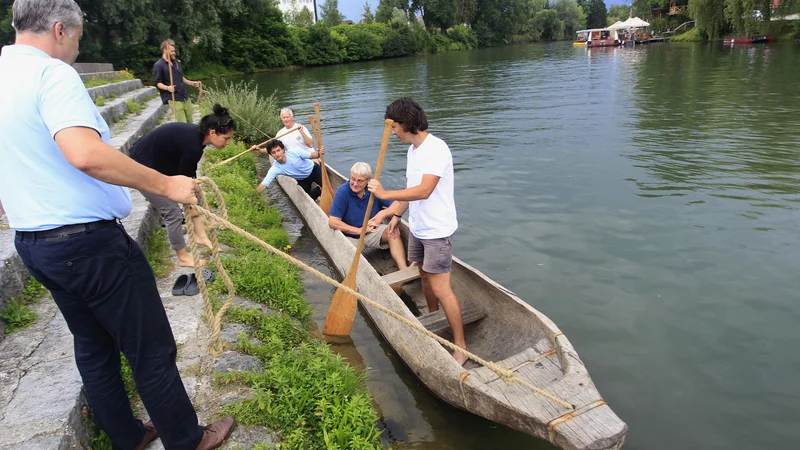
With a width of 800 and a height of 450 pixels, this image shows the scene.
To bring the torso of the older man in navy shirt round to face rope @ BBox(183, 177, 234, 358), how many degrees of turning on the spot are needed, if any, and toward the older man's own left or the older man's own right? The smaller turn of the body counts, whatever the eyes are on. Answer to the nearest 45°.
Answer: approximately 45° to the older man's own right

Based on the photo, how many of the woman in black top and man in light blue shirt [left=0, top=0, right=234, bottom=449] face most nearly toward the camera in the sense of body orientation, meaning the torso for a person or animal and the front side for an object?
0

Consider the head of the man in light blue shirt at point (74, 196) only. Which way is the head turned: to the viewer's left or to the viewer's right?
to the viewer's right

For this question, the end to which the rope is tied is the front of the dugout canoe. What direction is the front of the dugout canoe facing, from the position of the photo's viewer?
facing the viewer and to the right of the viewer

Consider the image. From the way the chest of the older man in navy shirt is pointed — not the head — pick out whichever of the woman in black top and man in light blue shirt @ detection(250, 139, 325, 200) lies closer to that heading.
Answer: the woman in black top

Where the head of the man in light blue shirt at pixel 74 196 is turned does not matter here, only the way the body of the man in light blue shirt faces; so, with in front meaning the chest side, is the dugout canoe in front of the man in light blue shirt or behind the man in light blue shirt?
in front

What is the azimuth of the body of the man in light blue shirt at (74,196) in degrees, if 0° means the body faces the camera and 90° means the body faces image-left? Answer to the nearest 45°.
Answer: approximately 225°

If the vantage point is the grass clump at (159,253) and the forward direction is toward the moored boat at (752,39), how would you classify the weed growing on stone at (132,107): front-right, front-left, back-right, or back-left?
front-left

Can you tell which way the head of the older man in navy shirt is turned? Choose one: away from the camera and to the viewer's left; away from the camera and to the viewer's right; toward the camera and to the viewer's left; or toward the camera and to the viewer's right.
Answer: toward the camera and to the viewer's left

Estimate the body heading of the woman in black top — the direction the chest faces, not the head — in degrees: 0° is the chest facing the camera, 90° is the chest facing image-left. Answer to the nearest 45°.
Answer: approximately 270°
